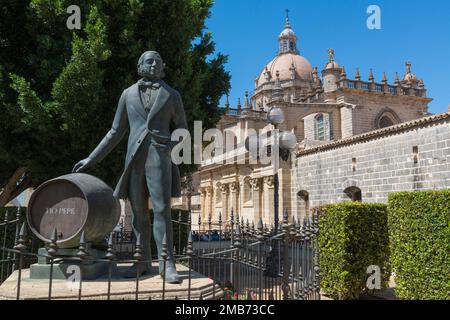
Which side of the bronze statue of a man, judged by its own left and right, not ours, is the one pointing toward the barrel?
right

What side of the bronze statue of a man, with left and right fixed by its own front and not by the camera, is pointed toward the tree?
back

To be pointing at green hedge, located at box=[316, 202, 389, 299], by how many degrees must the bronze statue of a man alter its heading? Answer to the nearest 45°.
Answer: approximately 135° to its left

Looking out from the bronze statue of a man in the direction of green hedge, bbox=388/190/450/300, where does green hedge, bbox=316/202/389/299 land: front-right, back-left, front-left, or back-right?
front-left

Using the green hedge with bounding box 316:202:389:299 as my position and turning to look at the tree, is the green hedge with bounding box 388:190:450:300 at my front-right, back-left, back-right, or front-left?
back-left

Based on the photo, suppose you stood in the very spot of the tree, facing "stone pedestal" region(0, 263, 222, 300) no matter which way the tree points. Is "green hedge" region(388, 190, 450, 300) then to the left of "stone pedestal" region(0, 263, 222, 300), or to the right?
left

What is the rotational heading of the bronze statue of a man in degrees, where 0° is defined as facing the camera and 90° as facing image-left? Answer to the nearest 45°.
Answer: approximately 0°

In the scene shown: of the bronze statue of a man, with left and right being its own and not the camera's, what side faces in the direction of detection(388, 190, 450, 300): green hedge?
left
